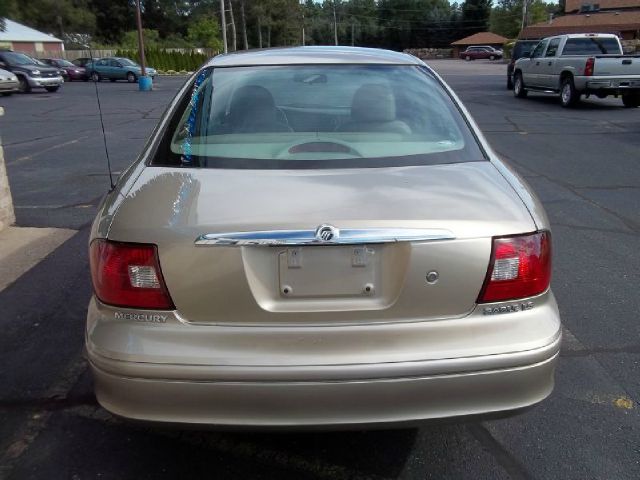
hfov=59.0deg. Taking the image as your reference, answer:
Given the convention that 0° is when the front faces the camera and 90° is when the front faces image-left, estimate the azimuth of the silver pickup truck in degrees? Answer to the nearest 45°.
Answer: approximately 135°

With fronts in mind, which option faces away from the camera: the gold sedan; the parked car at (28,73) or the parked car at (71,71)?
the gold sedan

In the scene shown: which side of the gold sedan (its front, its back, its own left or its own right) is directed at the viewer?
back

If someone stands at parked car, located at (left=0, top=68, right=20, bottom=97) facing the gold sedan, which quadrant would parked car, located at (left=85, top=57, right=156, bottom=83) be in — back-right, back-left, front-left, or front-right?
back-left

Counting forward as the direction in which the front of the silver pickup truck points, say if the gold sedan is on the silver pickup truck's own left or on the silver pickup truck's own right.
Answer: on the silver pickup truck's own left

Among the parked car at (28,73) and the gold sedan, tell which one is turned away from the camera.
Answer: the gold sedan

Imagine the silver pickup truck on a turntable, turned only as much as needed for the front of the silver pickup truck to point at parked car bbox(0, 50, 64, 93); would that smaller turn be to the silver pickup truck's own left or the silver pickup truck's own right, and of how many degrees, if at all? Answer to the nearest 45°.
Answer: approximately 45° to the silver pickup truck's own left

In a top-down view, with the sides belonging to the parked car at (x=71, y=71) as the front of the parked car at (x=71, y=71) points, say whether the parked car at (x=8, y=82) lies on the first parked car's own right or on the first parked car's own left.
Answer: on the first parked car's own right

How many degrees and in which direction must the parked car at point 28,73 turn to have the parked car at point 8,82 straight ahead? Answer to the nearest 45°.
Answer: approximately 45° to its right

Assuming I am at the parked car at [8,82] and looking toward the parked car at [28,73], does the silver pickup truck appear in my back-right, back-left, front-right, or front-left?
back-right

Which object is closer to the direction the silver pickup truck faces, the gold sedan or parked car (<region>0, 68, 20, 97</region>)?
the parked car

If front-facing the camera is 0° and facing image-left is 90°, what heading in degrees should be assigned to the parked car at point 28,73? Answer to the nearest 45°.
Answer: approximately 315°
